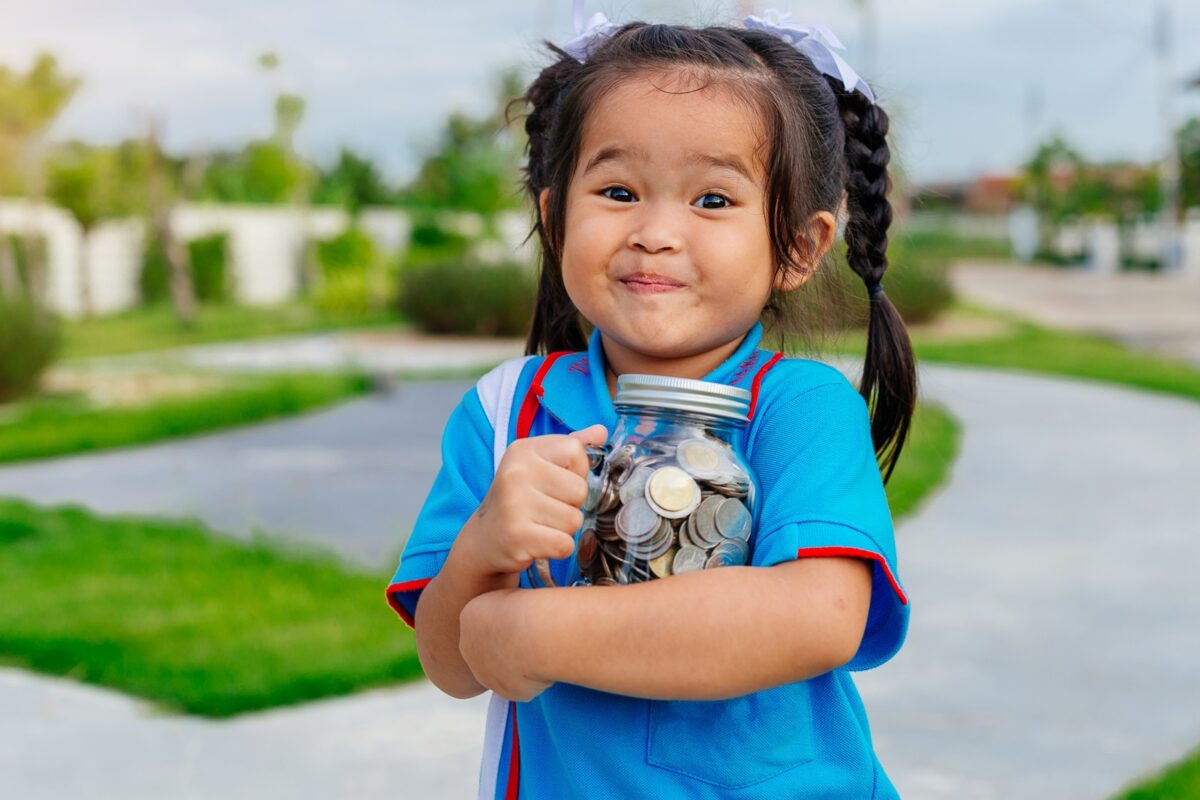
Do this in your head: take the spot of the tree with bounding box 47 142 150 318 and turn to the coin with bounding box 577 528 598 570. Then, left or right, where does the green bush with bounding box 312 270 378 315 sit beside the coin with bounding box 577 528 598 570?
left

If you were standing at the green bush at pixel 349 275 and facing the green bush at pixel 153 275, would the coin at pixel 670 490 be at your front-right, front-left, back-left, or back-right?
back-left

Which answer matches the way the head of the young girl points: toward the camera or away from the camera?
toward the camera

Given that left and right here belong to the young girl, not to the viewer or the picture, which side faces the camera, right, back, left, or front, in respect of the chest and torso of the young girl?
front

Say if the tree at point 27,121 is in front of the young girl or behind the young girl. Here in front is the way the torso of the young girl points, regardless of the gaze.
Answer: behind

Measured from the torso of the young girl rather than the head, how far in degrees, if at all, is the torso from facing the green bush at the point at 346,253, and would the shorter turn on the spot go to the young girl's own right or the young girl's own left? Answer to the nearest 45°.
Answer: approximately 180°

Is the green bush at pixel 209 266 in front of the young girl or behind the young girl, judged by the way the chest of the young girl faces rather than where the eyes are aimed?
behind

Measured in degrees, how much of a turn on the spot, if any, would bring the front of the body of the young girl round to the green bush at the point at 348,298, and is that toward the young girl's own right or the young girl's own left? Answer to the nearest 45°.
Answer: approximately 180°

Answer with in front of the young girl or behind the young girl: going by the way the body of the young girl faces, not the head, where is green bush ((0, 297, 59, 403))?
behind

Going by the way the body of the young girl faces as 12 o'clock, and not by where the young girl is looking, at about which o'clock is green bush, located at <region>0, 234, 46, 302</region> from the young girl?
The green bush is roughly at 5 o'clock from the young girl.
